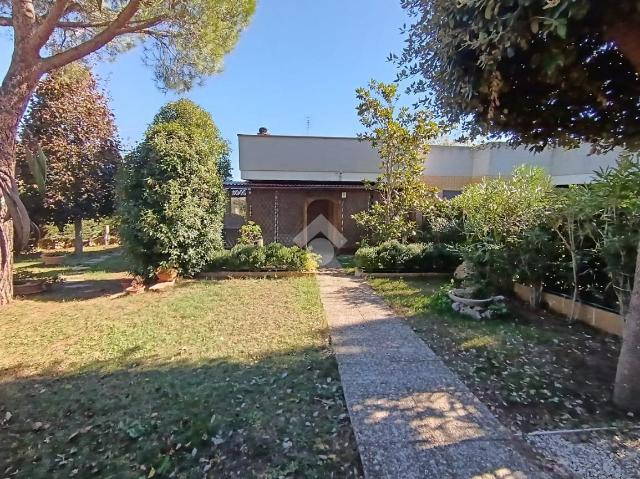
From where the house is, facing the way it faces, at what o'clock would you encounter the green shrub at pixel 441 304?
The green shrub is roughly at 11 o'clock from the house.

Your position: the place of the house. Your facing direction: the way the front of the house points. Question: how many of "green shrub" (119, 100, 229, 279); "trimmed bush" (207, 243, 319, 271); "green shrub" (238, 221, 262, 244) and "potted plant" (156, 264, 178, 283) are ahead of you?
4

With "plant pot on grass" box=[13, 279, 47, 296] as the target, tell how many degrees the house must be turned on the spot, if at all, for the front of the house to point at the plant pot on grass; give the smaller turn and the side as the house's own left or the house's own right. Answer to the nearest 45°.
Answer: approximately 45° to the house's own right

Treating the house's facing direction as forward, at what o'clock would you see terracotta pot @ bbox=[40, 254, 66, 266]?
The terracotta pot is roughly at 2 o'clock from the house.

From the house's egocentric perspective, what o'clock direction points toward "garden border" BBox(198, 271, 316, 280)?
The garden border is roughly at 12 o'clock from the house.

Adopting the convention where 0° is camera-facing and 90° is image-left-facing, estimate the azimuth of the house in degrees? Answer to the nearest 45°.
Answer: approximately 0°

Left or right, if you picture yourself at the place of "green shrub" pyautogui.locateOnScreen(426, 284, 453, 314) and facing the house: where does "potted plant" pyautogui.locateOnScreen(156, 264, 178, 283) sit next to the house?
left
